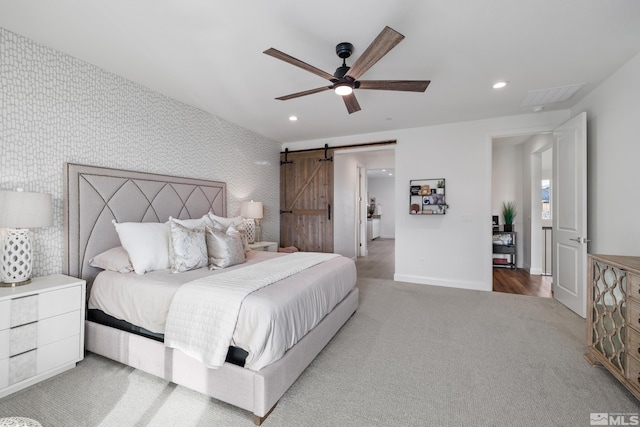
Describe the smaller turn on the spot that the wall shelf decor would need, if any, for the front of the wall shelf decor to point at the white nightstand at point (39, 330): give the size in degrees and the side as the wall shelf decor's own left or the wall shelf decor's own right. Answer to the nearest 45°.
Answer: approximately 45° to the wall shelf decor's own right

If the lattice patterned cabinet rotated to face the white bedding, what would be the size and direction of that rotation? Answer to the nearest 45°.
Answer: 0° — it already faces it

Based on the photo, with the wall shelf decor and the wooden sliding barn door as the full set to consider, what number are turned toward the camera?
2

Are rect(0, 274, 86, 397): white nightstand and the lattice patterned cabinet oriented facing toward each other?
yes

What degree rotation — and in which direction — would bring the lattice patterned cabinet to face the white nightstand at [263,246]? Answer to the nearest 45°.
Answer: approximately 45° to its right

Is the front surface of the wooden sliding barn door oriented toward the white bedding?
yes

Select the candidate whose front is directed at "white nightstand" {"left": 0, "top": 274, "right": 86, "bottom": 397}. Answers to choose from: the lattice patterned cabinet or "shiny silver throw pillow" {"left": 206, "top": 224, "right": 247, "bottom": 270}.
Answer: the lattice patterned cabinet

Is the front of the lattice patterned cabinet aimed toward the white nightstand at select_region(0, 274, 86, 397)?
yes

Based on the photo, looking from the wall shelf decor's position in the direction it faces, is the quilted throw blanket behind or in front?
in front

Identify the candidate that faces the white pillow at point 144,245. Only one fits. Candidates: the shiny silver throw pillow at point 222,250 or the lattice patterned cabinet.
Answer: the lattice patterned cabinet

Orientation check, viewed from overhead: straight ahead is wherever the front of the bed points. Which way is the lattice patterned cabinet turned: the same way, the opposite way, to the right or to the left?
the opposite way

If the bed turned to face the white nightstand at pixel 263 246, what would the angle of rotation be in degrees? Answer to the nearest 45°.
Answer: approximately 90° to its left

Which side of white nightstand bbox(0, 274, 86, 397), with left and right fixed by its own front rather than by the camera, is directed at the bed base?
left

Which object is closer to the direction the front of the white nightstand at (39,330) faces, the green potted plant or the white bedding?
the white bedding

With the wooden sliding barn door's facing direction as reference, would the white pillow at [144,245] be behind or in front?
in front

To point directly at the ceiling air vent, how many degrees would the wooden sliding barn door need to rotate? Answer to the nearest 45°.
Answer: approximately 45° to its left
